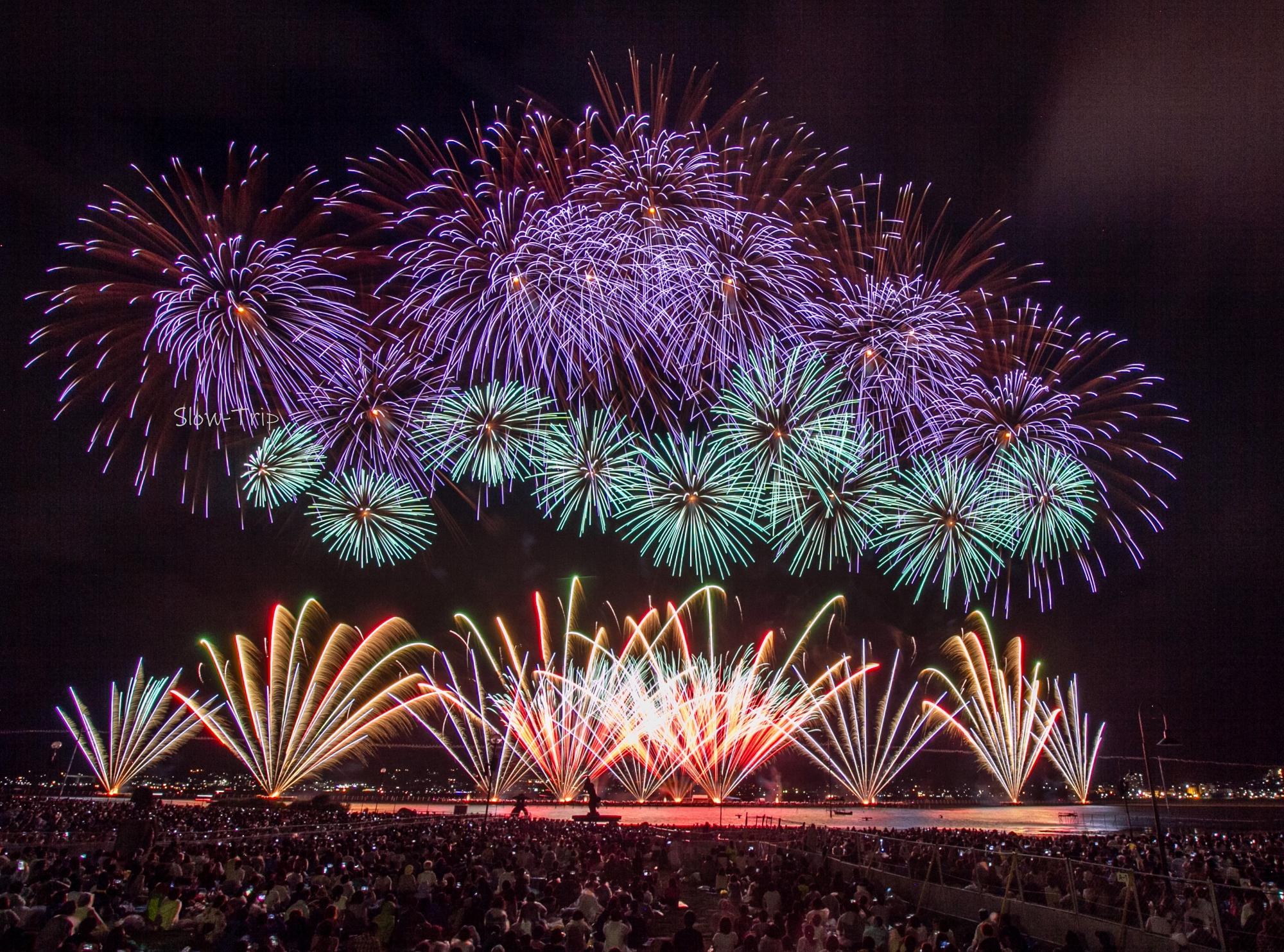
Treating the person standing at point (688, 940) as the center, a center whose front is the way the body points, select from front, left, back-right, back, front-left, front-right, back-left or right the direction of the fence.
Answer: front-right

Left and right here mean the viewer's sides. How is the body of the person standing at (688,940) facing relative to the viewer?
facing away from the viewer
